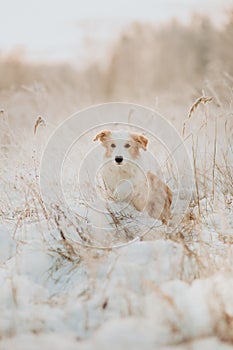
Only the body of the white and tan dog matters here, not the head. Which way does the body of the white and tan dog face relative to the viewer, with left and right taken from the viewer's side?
facing the viewer and to the left of the viewer
